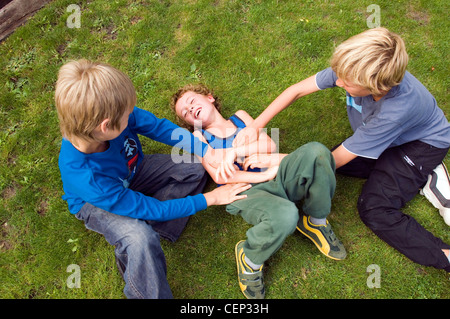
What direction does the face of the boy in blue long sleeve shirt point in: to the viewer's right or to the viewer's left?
to the viewer's right

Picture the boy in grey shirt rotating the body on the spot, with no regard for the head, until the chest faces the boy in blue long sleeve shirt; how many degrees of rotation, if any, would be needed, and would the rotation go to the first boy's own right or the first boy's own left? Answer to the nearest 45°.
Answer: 0° — they already face them

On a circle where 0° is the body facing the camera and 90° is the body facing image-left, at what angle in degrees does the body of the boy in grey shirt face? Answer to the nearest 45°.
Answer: approximately 90°
